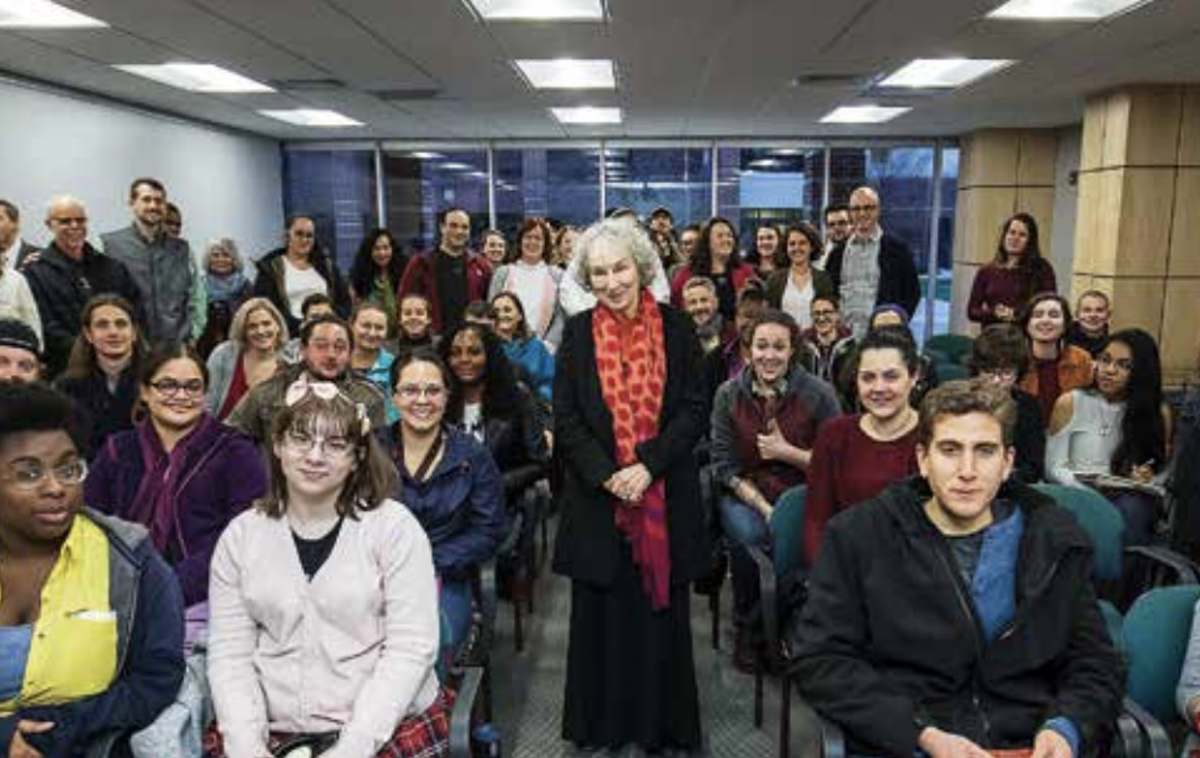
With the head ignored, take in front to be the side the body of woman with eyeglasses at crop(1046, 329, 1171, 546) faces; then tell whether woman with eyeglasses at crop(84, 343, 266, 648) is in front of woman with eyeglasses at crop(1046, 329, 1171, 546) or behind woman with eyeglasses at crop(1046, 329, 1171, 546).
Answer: in front

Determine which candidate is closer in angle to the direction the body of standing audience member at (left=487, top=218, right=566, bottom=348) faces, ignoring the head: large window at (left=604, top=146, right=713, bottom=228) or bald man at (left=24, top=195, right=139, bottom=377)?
the bald man

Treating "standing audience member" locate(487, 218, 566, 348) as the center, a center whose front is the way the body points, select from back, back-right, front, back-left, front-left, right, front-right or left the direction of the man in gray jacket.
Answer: right

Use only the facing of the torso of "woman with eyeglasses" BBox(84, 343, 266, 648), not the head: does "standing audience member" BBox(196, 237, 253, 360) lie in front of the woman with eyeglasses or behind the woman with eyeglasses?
behind

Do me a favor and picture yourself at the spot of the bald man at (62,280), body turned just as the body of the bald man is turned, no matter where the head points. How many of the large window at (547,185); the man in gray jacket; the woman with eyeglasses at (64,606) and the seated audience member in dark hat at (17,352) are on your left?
2

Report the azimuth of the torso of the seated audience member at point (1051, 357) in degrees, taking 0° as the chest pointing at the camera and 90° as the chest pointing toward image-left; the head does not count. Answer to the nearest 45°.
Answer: approximately 0°

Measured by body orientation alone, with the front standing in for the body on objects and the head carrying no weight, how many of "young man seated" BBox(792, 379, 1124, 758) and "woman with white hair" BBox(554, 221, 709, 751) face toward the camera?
2

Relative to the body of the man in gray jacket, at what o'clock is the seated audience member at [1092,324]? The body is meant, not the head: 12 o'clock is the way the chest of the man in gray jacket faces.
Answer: The seated audience member is roughly at 10 o'clock from the man in gray jacket.

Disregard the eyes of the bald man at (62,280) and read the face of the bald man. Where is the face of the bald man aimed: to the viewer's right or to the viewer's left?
to the viewer's right
